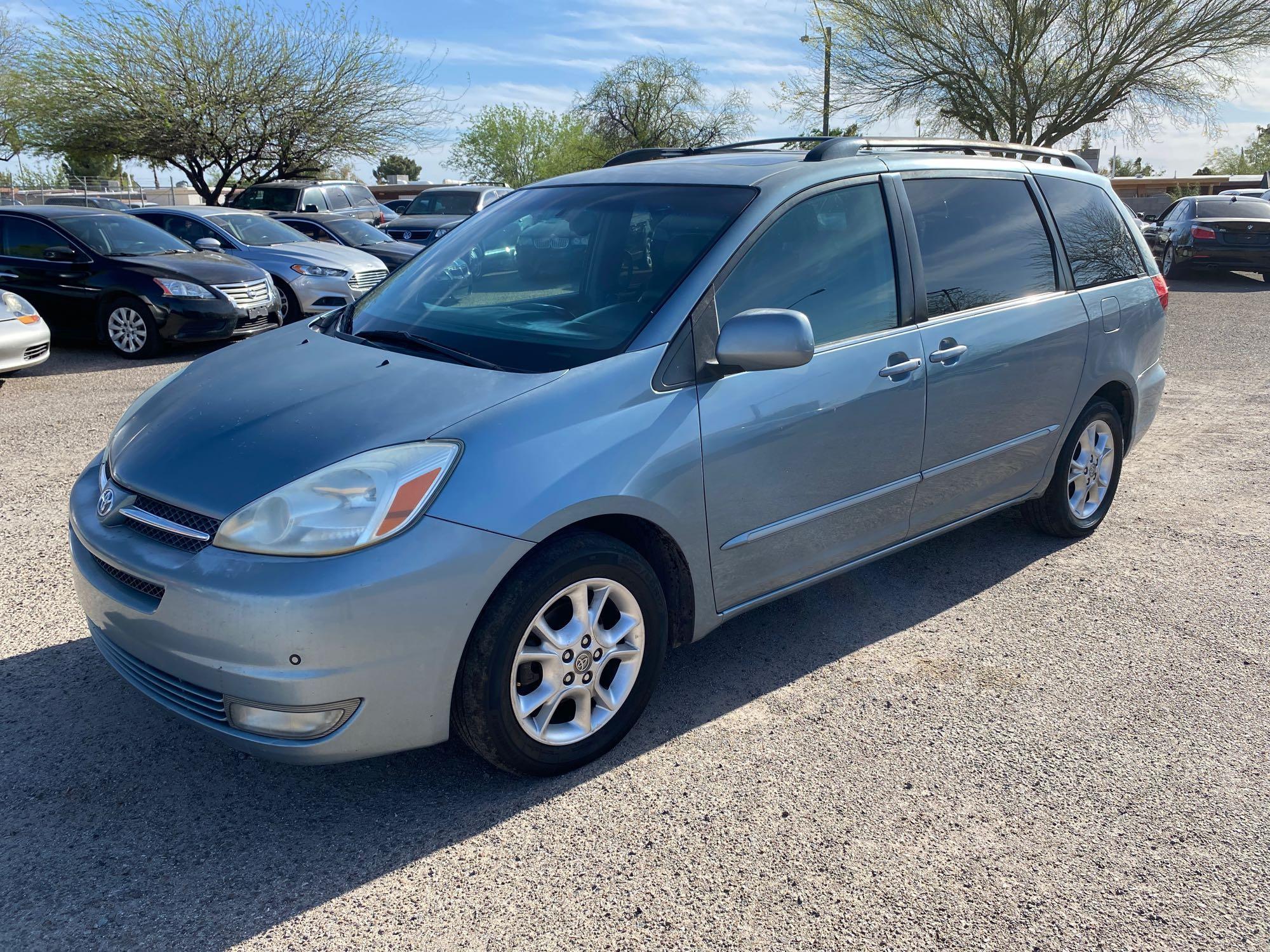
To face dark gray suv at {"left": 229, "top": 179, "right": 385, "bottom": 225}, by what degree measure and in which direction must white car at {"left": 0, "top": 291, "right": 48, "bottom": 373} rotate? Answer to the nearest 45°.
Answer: approximately 90° to its left

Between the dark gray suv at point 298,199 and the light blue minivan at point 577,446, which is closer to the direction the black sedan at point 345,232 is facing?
the light blue minivan

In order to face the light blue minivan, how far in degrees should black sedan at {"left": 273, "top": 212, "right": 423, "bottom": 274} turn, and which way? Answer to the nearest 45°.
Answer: approximately 45° to its right

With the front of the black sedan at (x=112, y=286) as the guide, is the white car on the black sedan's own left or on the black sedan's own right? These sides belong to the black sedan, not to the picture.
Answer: on the black sedan's own right

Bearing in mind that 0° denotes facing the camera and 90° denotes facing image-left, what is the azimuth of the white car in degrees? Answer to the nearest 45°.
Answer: approximately 315°

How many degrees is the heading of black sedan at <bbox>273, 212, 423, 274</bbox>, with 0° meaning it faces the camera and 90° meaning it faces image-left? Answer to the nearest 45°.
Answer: approximately 315°

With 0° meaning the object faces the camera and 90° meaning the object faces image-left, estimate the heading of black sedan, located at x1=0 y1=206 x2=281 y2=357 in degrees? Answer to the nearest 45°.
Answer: approximately 315°

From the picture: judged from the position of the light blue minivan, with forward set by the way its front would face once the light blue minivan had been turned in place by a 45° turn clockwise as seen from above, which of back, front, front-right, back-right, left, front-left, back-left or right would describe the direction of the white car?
front-right

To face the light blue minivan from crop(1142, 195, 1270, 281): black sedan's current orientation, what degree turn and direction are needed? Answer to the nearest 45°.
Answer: approximately 135° to its left

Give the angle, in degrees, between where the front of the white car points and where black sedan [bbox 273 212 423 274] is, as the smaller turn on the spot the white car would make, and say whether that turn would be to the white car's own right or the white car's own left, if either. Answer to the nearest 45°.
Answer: approximately 90° to the white car's own left

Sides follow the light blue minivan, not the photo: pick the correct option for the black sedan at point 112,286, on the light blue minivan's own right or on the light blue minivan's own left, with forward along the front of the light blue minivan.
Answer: on the light blue minivan's own right

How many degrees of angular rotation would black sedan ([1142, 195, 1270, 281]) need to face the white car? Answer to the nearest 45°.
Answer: approximately 90° to its left
